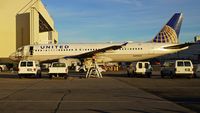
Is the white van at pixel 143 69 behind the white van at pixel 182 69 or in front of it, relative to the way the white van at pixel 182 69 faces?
in front
